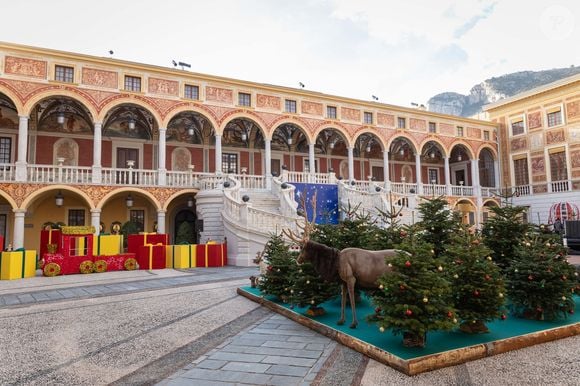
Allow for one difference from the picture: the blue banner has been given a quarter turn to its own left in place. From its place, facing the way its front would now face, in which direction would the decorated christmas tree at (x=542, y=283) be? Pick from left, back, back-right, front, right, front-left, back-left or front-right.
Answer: right

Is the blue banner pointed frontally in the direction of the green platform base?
yes

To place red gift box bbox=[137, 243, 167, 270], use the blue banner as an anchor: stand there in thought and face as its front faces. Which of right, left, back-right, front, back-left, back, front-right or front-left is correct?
front-right

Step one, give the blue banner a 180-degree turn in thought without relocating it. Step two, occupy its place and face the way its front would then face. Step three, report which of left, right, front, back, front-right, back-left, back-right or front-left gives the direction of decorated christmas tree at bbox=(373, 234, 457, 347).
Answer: back

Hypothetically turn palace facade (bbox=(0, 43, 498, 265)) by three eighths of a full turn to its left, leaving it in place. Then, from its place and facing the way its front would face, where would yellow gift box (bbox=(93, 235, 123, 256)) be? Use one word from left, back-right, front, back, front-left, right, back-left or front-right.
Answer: back

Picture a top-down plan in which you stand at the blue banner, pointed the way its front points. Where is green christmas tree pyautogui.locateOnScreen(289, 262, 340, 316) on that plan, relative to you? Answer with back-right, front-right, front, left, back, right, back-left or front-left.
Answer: front

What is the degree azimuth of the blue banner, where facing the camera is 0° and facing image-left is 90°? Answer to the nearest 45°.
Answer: approximately 0°

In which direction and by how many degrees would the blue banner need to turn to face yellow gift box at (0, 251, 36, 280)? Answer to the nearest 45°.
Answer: approximately 45° to its right

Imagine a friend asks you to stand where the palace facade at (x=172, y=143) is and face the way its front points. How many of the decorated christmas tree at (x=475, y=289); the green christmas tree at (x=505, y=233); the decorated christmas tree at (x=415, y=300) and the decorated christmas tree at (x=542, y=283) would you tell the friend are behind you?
0

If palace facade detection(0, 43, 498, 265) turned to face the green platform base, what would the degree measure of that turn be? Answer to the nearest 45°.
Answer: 0° — it already faces it

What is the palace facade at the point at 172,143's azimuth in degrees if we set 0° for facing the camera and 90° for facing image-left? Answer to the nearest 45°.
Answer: approximately 315°

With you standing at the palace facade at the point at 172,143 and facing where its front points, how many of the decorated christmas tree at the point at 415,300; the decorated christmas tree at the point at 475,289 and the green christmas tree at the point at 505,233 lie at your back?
0

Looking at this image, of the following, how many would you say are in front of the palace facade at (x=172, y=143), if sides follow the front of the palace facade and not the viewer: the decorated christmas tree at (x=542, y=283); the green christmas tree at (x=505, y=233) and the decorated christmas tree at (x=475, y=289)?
3

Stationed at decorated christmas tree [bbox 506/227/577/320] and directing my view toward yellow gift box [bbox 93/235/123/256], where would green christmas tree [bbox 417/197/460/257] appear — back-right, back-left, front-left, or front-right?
front-right
